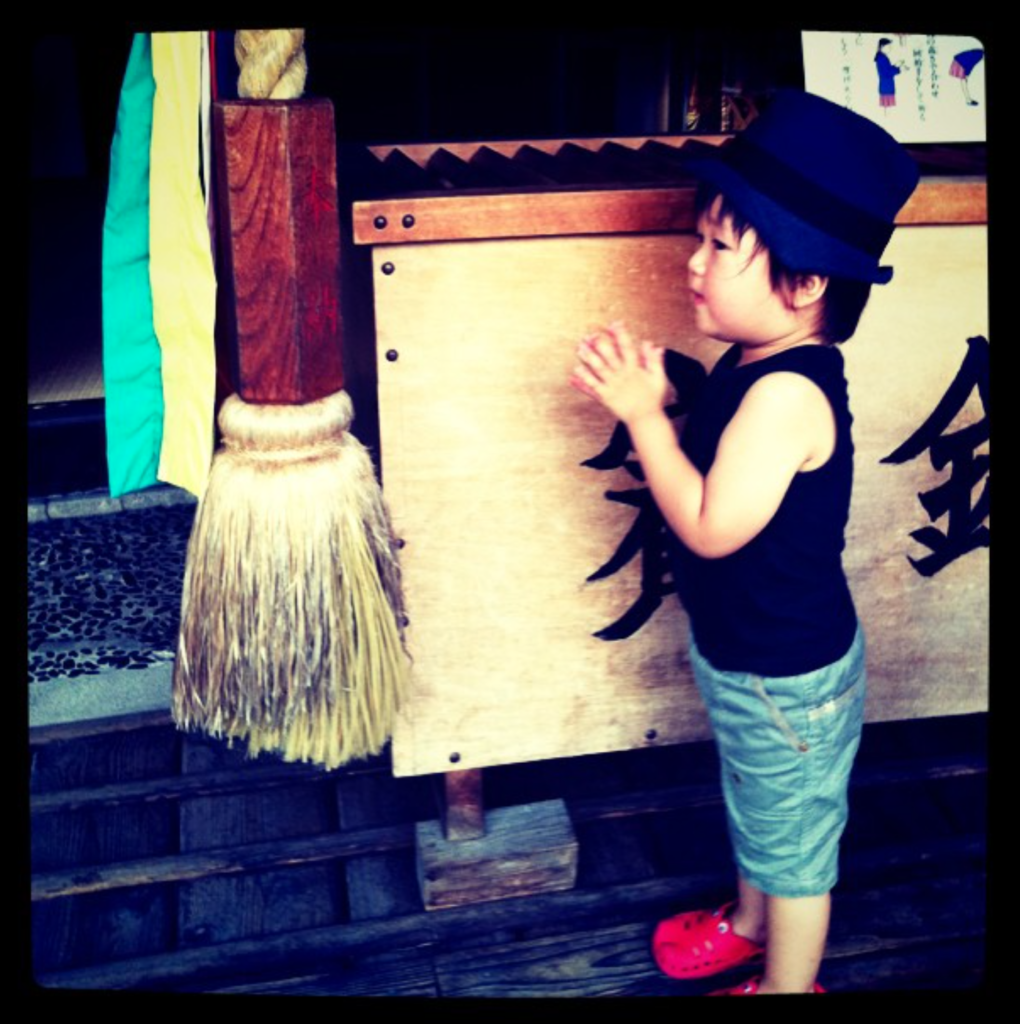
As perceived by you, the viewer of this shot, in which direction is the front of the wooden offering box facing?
facing the viewer

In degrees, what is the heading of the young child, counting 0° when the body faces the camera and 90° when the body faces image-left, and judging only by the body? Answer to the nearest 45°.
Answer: approximately 90°

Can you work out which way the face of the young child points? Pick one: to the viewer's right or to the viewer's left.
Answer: to the viewer's left

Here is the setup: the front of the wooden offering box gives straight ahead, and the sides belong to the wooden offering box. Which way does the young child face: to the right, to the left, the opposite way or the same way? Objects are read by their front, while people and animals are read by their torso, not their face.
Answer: to the right

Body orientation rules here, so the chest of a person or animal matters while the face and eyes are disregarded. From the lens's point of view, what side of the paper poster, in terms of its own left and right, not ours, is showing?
front

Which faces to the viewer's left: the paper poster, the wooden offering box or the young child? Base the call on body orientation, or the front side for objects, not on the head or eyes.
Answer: the young child
